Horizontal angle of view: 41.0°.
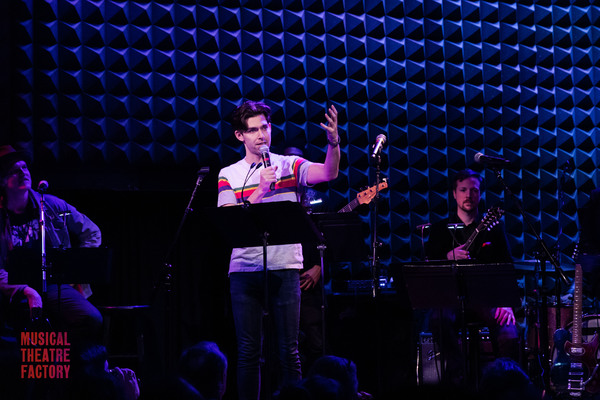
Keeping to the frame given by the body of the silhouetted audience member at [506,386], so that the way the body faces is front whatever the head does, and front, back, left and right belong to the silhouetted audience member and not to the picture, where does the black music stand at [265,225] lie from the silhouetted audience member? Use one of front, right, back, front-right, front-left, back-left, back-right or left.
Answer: front-left

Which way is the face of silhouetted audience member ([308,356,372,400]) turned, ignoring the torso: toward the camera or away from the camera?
away from the camera

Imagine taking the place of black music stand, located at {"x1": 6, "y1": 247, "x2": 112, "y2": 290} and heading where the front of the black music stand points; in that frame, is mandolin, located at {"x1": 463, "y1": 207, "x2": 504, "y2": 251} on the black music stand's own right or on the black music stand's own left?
on the black music stand's own right

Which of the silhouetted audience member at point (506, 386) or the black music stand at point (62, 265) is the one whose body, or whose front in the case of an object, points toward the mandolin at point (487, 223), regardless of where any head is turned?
the silhouetted audience member

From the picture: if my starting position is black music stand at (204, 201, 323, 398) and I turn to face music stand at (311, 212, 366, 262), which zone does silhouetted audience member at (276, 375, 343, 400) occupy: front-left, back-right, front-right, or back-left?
back-right

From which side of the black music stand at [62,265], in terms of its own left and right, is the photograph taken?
back

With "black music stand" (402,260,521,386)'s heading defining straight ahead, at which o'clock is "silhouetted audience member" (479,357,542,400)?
The silhouetted audience member is roughly at 6 o'clock from the black music stand.

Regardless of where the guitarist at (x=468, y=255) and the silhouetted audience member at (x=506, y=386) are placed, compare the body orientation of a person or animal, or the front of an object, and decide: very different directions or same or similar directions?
very different directions

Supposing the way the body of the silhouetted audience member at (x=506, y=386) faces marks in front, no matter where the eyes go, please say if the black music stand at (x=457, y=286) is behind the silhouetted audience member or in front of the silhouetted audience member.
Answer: in front

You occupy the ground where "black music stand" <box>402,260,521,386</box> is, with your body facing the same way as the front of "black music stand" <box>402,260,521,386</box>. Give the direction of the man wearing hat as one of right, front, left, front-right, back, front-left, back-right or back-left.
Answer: left

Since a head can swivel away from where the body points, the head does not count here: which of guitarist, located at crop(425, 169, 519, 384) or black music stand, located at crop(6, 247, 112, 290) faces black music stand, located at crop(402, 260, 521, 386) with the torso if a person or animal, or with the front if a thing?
the guitarist

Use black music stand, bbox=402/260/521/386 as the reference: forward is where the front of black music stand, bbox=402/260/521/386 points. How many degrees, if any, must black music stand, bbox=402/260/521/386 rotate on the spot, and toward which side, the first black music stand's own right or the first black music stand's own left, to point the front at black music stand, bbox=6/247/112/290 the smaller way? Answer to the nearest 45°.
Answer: approximately 90° to the first black music stand's own left

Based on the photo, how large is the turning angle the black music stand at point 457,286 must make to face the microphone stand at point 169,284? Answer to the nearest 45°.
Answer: approximately 90° to its left

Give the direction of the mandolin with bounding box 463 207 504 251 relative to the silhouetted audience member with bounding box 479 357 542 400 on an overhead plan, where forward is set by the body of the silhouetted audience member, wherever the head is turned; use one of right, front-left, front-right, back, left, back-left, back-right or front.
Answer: front

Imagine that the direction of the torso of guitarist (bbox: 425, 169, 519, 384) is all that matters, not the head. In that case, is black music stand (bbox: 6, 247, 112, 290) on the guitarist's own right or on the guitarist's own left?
on the guitarist's own right

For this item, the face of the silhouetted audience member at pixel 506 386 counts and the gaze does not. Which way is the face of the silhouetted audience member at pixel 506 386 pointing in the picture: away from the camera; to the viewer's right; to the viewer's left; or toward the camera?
away from the camera

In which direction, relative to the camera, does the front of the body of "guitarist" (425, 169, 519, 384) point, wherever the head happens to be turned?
toward the camera
